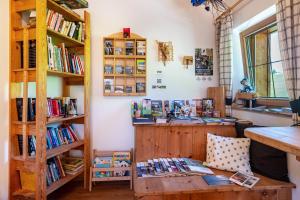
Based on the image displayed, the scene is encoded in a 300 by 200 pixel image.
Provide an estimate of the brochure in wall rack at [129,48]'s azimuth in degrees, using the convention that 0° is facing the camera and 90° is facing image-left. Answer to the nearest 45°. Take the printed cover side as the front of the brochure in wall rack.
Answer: approximately 0°

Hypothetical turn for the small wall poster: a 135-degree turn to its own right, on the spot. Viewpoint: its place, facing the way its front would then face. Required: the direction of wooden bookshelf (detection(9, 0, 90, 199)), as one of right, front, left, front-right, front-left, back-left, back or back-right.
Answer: left

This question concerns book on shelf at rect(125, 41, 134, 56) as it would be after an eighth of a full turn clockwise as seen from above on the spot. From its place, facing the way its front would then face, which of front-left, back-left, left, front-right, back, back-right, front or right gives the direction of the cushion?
left

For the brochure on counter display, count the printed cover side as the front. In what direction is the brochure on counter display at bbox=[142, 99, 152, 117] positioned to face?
toward the camera

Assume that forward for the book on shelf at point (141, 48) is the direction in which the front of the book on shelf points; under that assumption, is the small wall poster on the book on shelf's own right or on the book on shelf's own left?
on the book on shelf's own left

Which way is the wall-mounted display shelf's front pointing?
toward the camera

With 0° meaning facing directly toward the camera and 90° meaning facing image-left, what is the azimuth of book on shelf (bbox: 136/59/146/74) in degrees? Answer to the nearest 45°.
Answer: approximately 0°

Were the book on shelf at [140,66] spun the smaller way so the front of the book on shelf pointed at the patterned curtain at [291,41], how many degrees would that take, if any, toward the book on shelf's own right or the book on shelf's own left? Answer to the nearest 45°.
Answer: approximately 45° to the book on shelf's own left

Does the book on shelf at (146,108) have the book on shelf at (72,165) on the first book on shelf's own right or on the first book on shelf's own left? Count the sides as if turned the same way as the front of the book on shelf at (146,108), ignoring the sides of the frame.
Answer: on the first book on shelf's own right

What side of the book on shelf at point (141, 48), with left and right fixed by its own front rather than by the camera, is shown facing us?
front

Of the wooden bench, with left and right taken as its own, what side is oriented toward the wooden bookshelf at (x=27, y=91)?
right

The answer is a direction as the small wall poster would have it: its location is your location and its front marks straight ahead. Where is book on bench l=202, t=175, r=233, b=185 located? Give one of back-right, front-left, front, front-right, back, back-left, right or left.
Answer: front

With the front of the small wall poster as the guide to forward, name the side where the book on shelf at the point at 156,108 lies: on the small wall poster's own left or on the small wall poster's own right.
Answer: on the small wall poster's own right

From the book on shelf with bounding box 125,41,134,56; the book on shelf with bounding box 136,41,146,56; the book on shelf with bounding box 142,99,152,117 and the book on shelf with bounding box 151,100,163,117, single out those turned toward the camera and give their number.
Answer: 4

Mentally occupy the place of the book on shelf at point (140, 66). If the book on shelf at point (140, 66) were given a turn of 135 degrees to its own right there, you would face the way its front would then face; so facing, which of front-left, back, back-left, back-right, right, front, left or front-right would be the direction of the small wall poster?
back-right
